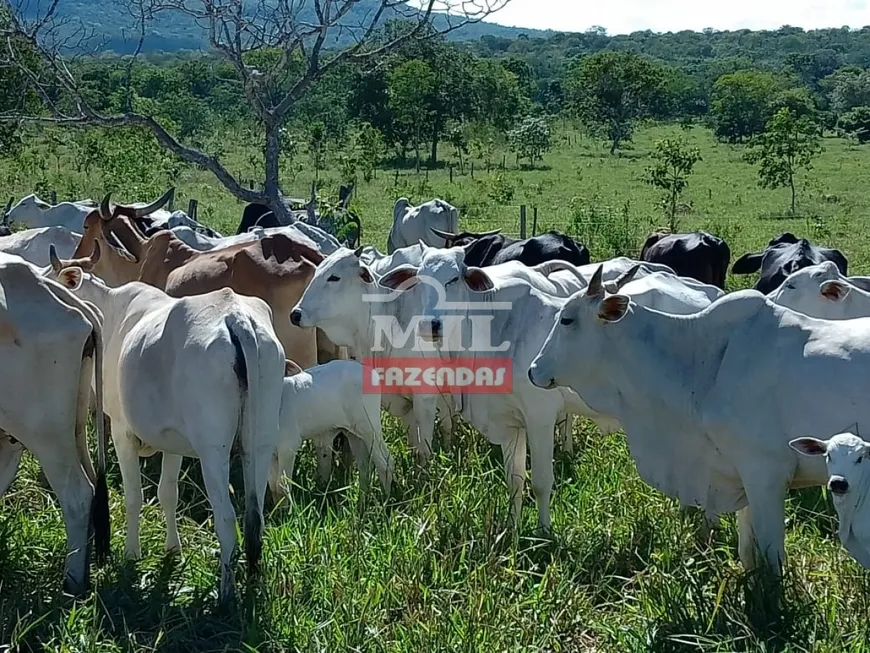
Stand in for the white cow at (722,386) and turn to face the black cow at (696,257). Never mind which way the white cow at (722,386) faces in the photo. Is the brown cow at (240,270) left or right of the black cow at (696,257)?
left

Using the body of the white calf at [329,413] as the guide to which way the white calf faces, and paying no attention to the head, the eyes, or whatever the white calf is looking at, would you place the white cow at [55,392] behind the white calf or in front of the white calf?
in front

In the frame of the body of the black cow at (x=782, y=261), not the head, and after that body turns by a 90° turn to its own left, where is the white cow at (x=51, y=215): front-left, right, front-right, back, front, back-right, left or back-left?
back-right

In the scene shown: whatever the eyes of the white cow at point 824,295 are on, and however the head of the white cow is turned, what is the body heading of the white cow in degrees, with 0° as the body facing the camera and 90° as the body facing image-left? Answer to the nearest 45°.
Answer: approximately 90°

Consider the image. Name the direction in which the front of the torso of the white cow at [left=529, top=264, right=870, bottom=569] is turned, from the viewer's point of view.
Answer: to the viewer's left

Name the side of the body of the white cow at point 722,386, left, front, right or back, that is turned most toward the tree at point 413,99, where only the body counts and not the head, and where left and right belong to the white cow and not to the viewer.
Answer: right

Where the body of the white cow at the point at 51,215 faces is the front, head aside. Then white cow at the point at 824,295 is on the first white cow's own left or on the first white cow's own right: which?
on the first white cow's own left

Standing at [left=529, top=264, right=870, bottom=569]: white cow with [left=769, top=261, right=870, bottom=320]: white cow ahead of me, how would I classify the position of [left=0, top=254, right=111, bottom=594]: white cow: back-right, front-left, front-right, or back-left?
back-left

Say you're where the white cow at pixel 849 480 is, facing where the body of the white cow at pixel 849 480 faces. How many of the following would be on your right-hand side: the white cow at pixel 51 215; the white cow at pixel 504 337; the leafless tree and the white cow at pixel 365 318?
4

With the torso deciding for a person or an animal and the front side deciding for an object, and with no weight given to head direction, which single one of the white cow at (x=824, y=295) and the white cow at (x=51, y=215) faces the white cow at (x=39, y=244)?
the white cow at (x=824, y=295)

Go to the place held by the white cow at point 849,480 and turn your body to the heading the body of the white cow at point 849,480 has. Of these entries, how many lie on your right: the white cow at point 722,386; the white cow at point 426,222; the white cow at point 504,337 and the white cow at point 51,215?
4

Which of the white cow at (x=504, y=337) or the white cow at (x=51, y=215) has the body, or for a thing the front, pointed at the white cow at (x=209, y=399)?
the white cow at (x=504, y=337)

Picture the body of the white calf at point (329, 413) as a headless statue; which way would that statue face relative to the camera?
to the viewer's left

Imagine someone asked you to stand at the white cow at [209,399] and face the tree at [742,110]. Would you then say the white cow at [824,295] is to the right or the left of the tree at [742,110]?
right
